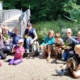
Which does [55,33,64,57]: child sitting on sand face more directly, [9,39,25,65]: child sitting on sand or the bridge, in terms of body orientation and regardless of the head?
the child sitting on sand

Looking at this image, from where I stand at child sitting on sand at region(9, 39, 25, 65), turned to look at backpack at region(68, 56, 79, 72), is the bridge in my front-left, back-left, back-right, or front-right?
back-left

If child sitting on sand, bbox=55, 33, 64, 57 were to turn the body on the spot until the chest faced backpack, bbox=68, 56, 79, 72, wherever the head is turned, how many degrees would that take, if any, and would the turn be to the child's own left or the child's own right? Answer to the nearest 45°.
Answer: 0° — they already face it

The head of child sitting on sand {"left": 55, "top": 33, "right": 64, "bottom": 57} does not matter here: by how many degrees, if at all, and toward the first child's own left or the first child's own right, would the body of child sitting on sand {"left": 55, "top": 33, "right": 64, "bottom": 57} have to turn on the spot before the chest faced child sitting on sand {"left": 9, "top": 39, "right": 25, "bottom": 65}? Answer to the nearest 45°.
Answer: approximately 90° to the first child's own right

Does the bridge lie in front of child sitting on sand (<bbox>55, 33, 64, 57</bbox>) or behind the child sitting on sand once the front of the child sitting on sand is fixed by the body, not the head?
behind

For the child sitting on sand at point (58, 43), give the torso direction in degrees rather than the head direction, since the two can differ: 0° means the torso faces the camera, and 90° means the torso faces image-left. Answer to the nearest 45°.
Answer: approximately 0°
